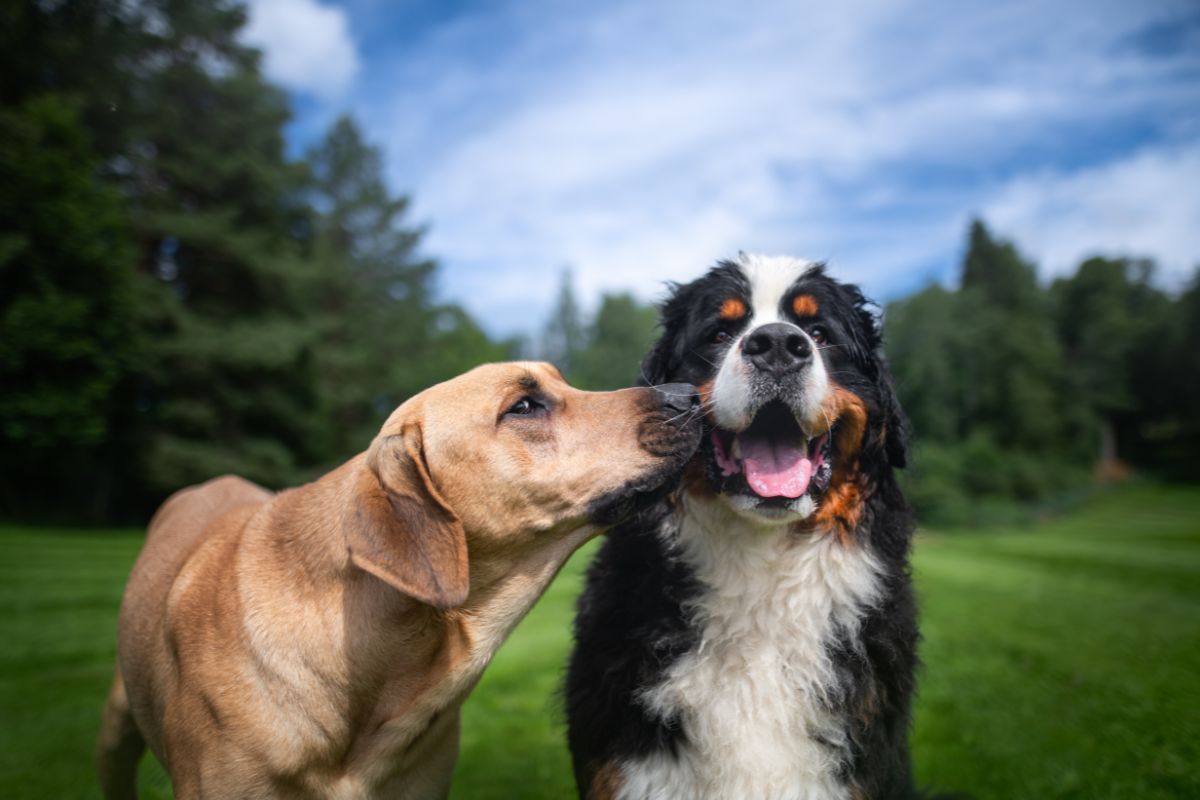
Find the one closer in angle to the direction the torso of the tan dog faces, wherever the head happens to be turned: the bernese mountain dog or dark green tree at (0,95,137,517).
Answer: the bernese mountain dog

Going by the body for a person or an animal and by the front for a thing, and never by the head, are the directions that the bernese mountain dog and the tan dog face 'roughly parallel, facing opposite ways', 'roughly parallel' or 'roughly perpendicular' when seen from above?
roughly perpendicular

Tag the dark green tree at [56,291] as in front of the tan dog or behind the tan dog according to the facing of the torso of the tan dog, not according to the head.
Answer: behind

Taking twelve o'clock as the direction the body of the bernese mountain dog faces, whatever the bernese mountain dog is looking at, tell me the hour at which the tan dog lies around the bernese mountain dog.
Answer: The tan dog is roughly at 2 o'clock from the bernese mountain dog.

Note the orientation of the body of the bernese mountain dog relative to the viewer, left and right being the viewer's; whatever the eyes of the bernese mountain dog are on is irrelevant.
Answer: facing the viewer

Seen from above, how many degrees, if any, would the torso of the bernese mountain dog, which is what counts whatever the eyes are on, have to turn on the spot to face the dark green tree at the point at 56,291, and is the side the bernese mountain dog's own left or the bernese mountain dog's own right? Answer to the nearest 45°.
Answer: approximately 135° to the bernese mountain dog's own right

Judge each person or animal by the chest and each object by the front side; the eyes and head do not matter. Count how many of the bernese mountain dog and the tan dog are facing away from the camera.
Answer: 0

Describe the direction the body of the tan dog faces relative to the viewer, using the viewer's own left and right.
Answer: facing the viewer and to the right of the viewer

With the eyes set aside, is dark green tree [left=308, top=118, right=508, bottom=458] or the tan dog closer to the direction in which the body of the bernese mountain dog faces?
the tan dog
